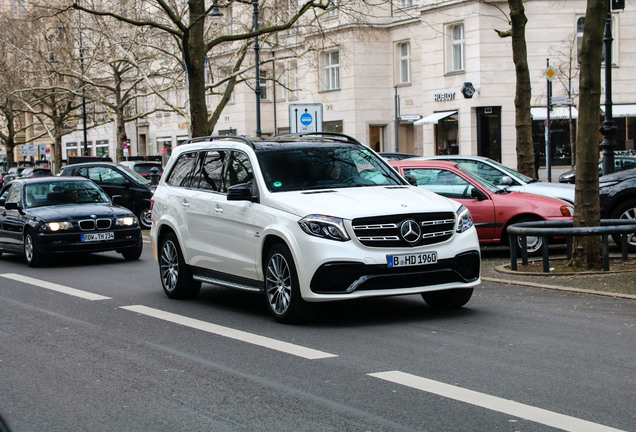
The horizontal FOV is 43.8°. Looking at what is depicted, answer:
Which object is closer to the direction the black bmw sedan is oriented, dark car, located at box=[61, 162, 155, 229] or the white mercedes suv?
the white mercedes suv

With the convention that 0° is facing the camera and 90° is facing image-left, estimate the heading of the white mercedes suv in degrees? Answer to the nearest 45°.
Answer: approximately 315°

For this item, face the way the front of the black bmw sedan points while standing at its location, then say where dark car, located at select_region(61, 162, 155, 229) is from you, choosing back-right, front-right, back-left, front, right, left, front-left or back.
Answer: back-left

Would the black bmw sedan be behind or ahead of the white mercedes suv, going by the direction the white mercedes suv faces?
behind

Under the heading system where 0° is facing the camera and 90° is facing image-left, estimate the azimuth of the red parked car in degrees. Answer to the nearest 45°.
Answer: approximately 270°

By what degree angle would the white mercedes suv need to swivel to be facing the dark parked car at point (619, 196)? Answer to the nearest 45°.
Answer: approximately 90° to its left

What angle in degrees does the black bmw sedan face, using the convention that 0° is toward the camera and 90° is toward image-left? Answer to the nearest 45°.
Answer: approximately 315°
